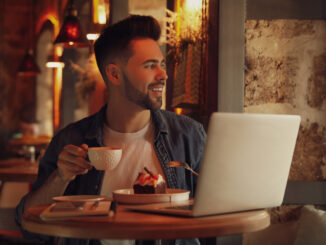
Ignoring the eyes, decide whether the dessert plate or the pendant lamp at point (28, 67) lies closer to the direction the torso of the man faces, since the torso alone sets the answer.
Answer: the dessert plate

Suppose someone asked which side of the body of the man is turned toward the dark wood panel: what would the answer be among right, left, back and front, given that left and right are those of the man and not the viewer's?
left

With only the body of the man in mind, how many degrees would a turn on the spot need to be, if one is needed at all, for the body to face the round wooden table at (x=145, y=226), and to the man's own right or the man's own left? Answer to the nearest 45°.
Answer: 0° — they already face it

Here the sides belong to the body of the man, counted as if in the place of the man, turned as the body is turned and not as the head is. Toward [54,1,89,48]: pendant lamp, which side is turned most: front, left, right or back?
back

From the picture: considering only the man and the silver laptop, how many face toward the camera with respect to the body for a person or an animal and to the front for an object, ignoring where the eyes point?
1

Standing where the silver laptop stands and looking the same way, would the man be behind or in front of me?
in front

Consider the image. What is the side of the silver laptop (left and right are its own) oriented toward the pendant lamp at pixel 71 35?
front

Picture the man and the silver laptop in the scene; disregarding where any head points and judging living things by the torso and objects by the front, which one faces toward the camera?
the man

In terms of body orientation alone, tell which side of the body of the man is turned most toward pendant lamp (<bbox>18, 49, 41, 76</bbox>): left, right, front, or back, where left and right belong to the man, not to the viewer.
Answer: back

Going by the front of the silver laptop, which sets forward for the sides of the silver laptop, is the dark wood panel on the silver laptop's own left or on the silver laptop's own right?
on the silver laptop's own right

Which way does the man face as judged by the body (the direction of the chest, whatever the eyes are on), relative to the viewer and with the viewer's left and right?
facing the viewer

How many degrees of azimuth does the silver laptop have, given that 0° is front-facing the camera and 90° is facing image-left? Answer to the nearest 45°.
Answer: approximately 135°

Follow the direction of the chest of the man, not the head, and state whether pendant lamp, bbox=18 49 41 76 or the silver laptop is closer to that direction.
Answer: the silver laptop
